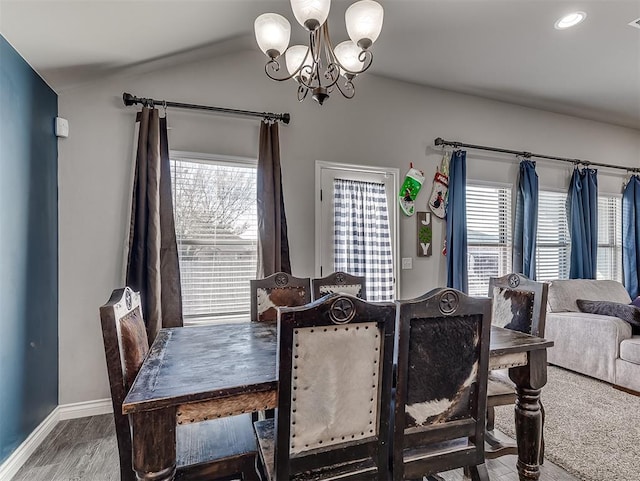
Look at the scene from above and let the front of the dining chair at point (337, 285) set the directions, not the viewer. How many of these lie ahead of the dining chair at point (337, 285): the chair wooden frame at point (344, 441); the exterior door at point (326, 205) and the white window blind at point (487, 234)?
1

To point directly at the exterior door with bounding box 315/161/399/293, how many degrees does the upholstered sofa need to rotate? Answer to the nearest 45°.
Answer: approximately 90° to its right

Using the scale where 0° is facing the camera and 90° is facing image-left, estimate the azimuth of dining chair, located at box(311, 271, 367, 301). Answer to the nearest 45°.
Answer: approximately 0°

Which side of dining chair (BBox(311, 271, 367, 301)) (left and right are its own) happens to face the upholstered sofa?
left

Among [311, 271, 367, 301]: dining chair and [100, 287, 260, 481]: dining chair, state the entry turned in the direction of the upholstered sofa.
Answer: [100, 287, 260, 481]: dining chair

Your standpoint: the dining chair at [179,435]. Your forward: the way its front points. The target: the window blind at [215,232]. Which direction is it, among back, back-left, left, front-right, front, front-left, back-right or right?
left

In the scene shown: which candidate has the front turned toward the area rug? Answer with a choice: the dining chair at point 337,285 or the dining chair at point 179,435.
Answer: the dining chair at point 179,435

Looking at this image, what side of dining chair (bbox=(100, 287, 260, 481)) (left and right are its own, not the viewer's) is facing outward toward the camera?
right

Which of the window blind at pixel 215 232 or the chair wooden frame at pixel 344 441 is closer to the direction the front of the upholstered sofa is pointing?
the chair wooden frame

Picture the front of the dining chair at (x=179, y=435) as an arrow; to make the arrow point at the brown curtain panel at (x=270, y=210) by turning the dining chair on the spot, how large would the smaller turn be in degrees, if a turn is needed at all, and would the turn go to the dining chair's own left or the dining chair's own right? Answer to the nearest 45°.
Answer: approximately 45° to the dining chair's own left

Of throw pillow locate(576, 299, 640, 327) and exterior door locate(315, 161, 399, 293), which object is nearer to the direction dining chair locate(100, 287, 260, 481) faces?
the throw pillow

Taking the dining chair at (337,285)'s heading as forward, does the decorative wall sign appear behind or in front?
behind

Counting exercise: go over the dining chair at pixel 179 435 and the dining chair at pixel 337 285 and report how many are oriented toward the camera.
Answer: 1
